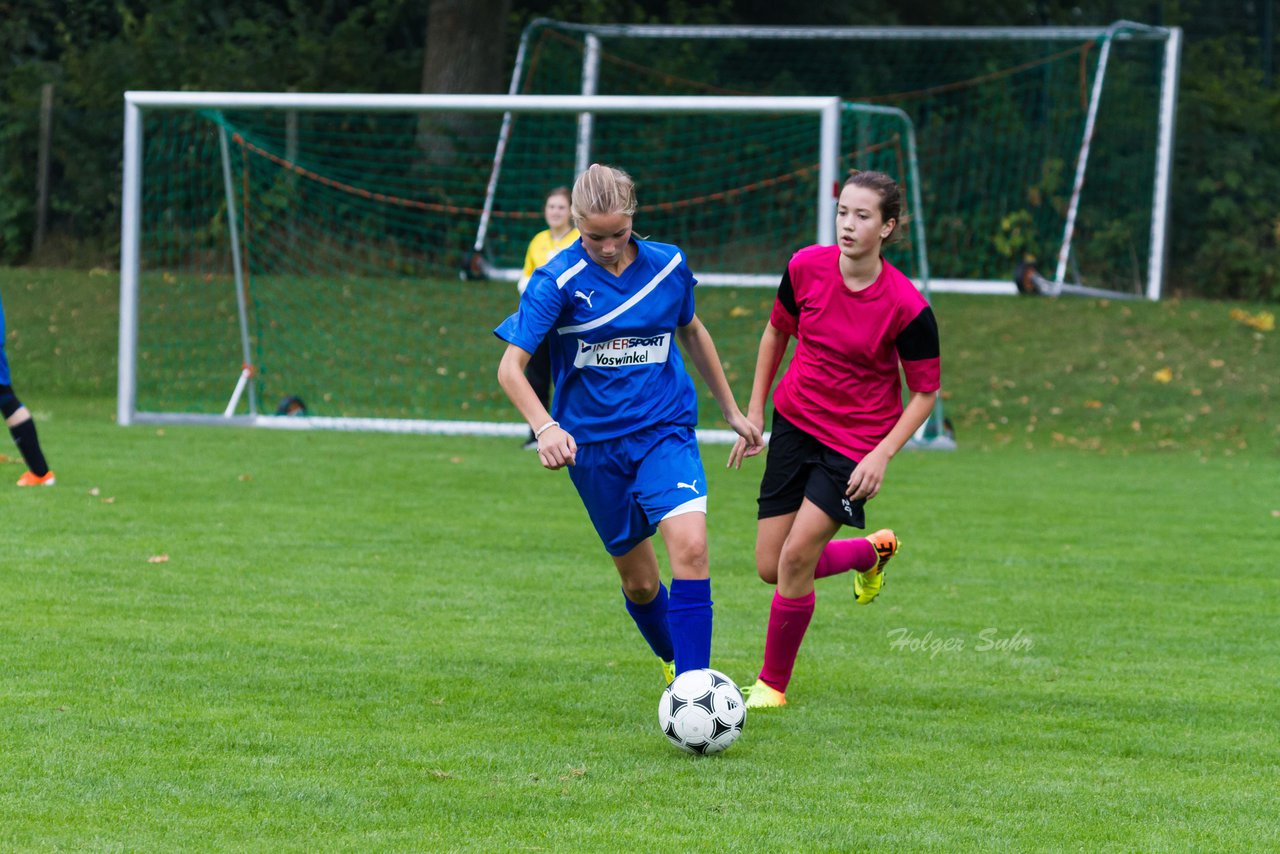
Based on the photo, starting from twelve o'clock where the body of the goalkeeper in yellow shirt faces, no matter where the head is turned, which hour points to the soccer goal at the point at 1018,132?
The soccer goal is roughly at 7 o'clock from the goalkeeper in yellow shirt.

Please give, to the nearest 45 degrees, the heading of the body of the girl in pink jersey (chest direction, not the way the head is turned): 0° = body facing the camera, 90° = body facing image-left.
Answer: approximately 45°

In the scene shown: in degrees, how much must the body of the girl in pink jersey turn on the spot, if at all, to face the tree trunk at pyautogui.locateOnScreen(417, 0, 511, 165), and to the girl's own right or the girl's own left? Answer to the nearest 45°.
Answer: approximately 135° to the girl's own right

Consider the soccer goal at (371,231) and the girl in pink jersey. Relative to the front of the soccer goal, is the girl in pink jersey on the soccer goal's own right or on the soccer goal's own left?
on the soccer goal's own left

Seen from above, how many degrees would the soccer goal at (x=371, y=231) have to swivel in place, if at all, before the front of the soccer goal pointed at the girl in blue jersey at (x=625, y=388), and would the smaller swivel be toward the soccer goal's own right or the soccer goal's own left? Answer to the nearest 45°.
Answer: approximately 45° to the soccer goal's own left

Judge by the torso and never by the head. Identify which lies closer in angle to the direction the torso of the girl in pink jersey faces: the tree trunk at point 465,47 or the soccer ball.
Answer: the soccer ball

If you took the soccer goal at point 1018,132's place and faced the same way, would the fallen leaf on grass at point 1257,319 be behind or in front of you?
in front

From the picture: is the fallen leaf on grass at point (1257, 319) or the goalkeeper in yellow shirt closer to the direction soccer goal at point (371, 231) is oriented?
the goalkeeper in yellow shirt

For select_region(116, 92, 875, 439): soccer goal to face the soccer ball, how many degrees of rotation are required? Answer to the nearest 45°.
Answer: approximately 45° to its left

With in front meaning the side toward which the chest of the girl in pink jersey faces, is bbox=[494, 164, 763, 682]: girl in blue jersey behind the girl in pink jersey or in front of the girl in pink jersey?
in front
